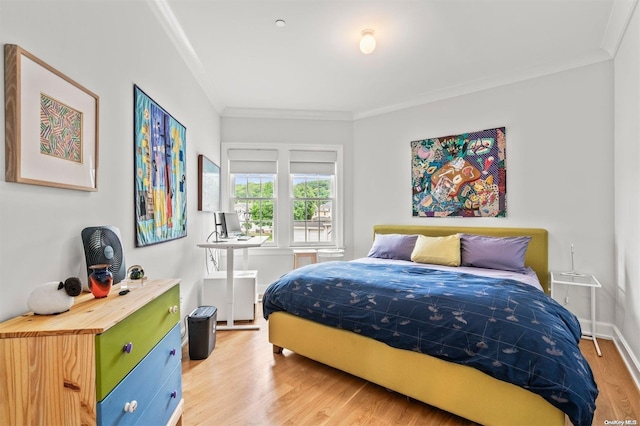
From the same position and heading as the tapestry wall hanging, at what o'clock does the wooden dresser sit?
The wooden dresser is roughly at 2 o'clock from the tapestry wall hanging.

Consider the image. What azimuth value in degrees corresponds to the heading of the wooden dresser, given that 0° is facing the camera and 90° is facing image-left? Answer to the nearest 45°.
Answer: approximately 315°

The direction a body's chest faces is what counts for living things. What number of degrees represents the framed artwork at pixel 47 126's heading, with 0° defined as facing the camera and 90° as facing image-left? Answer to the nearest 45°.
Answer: approximately 315°

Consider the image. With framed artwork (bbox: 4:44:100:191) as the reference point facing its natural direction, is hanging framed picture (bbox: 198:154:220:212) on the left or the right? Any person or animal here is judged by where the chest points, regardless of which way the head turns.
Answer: on its left

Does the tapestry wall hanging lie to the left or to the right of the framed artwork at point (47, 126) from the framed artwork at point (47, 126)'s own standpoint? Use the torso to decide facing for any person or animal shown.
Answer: on its left
